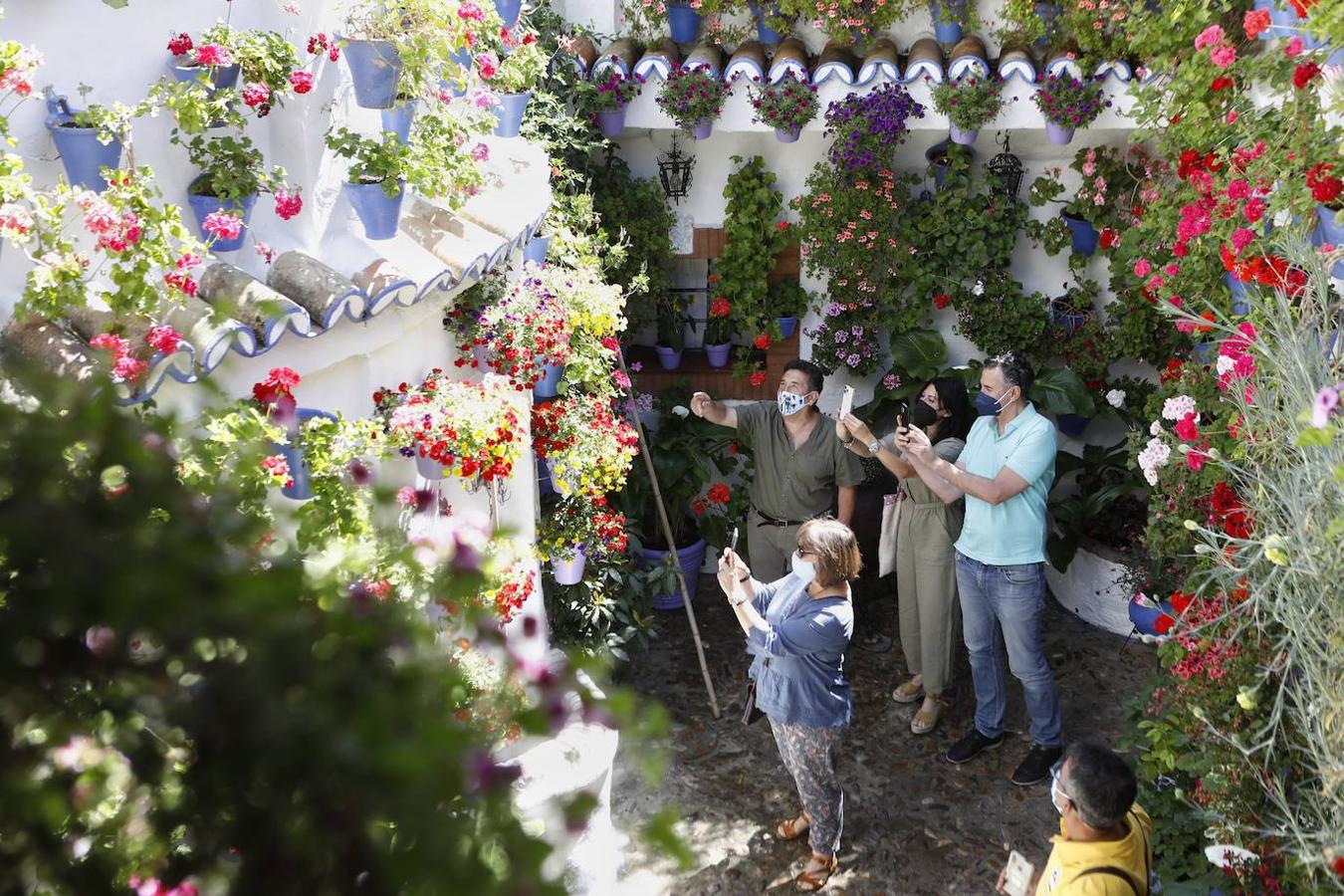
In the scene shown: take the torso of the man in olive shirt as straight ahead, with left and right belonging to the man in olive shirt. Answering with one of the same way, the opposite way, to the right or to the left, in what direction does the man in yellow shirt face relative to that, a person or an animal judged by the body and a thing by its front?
to the right

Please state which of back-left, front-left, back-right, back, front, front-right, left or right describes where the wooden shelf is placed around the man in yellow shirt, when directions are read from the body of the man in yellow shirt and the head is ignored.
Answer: front

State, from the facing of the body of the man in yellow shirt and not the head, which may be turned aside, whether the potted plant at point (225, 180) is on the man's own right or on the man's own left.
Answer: on the man's own left

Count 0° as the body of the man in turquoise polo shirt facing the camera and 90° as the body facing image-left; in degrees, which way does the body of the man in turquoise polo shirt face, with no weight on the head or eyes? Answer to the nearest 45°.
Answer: approximately 45°

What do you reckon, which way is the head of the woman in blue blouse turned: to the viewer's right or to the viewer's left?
to the viewer's left

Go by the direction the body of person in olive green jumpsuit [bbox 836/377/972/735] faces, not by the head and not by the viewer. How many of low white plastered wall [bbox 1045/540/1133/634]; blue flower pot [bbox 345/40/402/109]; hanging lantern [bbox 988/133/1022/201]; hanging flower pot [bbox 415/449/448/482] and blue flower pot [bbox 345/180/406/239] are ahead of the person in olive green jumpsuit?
3

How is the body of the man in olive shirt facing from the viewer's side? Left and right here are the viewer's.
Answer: facing the viewer and to the left of the viewer

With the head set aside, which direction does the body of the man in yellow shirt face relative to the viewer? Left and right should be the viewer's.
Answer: facing away from the viewer and to the left of the viewer

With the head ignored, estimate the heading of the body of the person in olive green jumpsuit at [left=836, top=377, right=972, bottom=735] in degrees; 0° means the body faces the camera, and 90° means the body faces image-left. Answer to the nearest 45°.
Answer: approximately 45°
